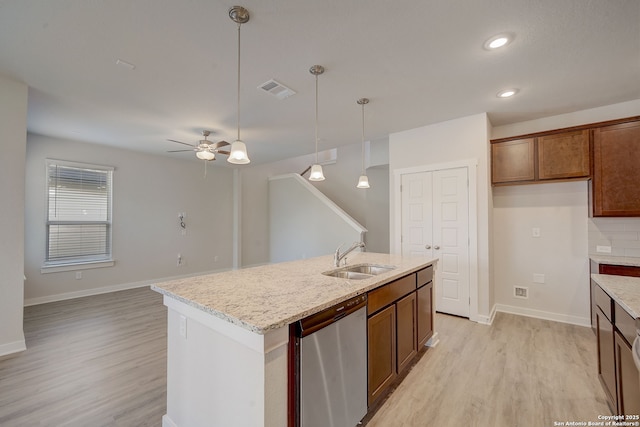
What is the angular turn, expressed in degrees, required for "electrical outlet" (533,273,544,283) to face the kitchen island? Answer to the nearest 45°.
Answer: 0° — it already faces it

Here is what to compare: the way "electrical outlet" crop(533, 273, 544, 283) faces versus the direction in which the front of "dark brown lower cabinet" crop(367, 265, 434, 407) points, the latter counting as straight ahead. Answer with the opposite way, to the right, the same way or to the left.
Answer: to the right

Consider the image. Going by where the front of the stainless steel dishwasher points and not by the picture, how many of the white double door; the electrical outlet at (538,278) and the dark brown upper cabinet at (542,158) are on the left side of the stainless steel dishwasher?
3

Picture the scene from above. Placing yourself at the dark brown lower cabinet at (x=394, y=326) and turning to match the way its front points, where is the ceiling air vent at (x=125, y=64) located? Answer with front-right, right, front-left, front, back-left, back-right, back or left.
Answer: back-right

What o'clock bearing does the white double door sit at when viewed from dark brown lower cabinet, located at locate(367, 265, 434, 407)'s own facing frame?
The white double door is roughly at 8 o'clock from the dark brown lower cabinet.

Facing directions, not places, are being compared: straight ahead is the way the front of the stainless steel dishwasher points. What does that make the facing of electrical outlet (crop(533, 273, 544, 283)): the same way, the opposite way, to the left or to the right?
to the right

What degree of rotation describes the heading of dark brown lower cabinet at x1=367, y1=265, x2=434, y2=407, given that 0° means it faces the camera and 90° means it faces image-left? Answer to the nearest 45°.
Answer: approximately 315°

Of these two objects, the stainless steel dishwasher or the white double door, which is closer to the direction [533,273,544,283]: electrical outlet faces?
the stainless steel dishwasher

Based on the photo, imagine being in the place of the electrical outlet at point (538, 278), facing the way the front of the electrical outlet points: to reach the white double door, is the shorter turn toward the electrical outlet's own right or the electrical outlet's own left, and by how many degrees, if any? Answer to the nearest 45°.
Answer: approximately 45° to the electrical outlet's own right
